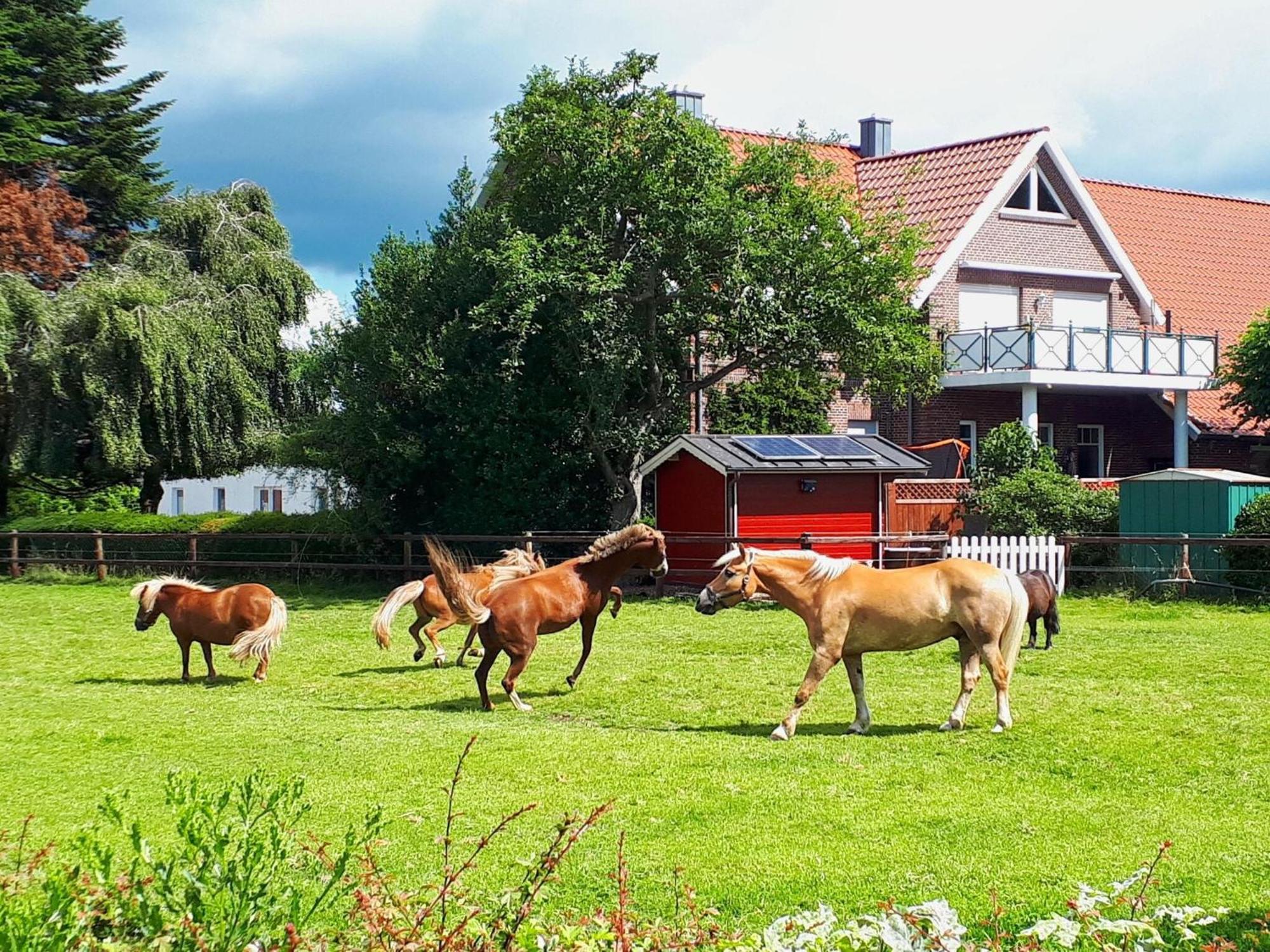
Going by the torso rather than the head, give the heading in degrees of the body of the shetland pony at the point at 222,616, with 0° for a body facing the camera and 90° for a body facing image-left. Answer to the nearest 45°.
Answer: approximately 90°

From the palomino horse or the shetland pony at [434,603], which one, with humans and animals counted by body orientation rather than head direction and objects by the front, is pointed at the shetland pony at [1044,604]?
the shetland pony at [434,603]

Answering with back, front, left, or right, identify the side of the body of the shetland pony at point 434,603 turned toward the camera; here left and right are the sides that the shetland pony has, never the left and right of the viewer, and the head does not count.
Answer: right

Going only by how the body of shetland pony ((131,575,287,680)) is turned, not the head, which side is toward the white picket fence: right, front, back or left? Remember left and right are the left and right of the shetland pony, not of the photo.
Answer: back

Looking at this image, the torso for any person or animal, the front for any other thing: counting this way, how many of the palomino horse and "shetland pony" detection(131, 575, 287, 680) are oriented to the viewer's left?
2

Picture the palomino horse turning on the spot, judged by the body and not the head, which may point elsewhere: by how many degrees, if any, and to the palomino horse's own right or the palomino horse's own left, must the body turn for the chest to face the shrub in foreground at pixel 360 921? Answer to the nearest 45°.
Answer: approximately 90° to the palomino horse's own left

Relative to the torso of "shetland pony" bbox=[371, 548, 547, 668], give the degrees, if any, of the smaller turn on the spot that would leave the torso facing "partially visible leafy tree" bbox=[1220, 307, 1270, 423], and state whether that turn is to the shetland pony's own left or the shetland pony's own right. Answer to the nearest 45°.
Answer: approximately 45° to the shetland pony's own left

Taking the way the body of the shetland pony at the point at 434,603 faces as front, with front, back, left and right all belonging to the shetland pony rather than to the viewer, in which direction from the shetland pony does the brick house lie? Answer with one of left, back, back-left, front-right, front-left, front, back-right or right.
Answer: front-left

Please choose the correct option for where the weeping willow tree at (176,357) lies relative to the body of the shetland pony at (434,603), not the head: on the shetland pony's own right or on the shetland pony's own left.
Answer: on the shetland pony's own left

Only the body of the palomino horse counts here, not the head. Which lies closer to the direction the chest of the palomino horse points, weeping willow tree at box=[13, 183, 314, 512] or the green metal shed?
the weeping willow tree

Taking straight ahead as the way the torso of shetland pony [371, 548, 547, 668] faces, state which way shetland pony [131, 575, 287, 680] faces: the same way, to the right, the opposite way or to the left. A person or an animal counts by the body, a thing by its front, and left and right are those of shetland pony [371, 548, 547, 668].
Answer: the opposite way

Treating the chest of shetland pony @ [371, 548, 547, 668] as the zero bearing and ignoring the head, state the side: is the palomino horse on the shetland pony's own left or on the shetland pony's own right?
on the shetland pony's own right

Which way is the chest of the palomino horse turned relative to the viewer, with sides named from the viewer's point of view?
facing to the left of the viewer

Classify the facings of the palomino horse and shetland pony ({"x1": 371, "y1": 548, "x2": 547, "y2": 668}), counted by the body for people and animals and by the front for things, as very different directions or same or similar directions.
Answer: very different directions
